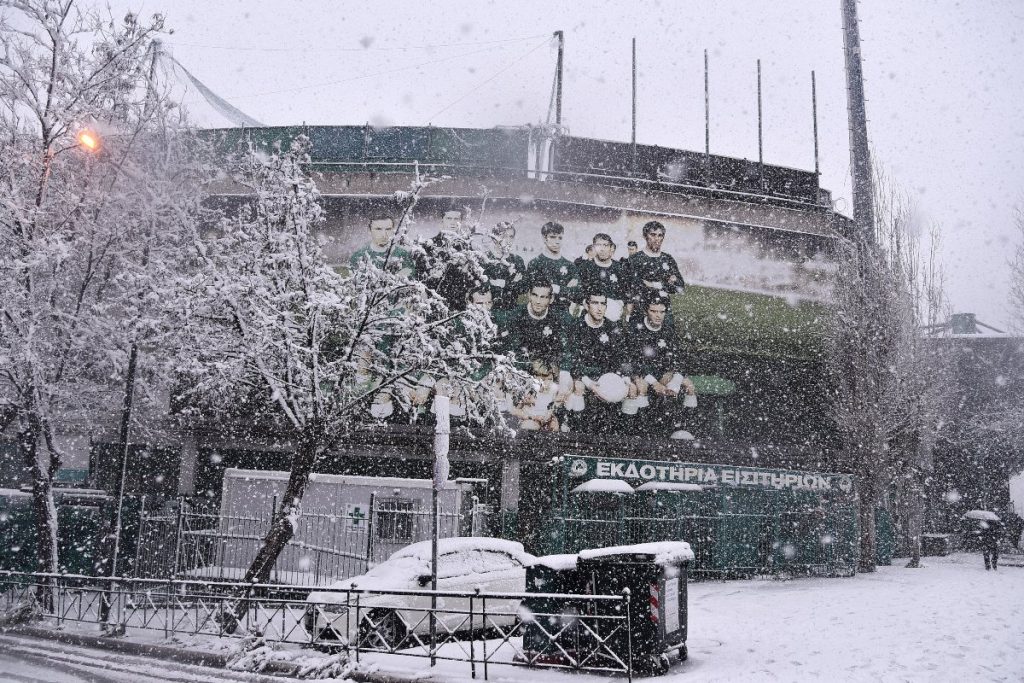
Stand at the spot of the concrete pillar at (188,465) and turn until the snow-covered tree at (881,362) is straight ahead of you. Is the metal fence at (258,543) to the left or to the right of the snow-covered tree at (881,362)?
right

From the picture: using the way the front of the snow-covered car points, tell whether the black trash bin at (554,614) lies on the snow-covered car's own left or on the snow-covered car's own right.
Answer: on the snow-covered car's own left

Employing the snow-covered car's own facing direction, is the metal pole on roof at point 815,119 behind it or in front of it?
behind

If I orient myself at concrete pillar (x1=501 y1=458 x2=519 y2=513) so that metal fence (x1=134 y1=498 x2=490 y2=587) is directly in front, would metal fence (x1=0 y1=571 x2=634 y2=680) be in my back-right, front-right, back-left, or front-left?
front-left

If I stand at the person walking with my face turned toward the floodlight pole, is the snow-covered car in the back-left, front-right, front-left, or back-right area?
back-left

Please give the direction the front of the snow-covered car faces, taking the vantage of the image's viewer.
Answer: facing the viewer and to the left of the viewer

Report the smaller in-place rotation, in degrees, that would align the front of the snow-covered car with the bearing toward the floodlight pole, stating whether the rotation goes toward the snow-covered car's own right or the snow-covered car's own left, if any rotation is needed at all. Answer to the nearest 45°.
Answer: approximately 180°

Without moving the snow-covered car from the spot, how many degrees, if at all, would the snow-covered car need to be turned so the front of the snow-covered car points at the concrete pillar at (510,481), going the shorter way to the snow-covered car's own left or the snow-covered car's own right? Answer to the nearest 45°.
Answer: approximately 135° to the snow-covered car's own right

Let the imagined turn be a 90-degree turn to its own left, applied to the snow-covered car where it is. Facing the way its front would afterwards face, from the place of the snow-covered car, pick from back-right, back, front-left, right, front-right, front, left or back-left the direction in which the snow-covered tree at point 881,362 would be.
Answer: left
